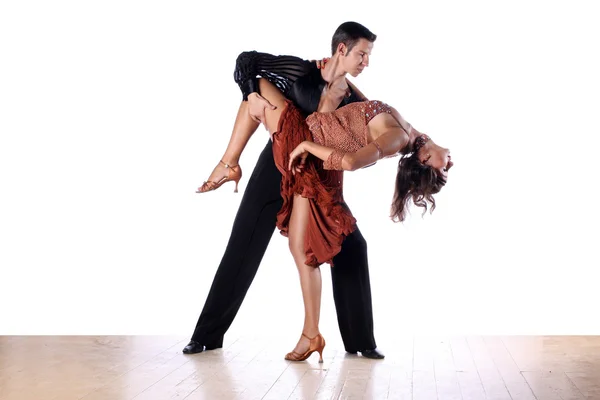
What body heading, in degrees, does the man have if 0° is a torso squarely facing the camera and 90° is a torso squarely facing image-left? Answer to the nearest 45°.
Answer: approximately 315°
